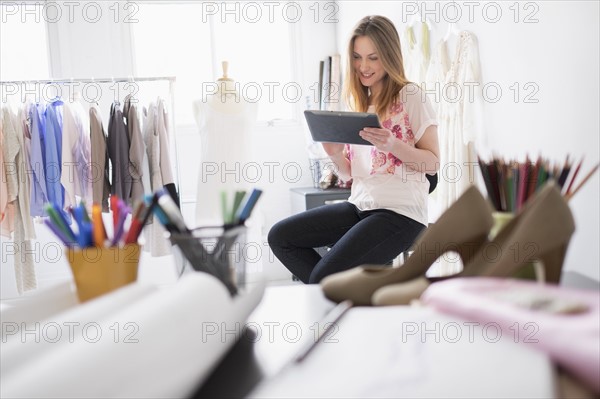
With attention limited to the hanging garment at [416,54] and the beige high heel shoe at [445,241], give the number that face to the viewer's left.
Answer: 1

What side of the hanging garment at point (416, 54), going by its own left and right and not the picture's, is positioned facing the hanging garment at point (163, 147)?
right

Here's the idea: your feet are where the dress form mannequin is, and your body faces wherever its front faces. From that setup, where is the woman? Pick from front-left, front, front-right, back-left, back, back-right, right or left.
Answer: front-left

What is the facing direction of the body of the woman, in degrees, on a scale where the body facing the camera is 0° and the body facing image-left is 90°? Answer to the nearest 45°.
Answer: approximately 45°

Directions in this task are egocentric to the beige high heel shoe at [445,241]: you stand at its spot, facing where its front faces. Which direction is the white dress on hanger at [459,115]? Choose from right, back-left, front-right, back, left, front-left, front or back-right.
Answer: right

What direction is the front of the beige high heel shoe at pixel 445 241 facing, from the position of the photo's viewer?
facing to the left of the viewer

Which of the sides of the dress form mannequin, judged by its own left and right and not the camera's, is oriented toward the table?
front

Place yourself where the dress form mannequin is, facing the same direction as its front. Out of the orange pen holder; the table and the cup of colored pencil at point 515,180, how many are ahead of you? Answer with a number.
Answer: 3

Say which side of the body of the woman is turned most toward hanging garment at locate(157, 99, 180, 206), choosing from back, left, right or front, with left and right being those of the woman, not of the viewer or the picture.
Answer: right

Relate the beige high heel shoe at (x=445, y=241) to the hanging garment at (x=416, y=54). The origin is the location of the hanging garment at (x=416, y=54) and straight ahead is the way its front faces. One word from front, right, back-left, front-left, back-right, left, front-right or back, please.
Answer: front

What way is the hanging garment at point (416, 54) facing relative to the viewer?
toward the camera

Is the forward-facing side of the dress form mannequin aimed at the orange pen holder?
yes

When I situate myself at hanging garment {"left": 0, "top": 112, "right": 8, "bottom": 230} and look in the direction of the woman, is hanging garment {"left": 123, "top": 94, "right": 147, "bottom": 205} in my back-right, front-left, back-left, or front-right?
front-left

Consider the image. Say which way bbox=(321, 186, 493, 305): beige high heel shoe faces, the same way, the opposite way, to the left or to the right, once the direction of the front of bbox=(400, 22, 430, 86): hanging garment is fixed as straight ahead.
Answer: to the right
